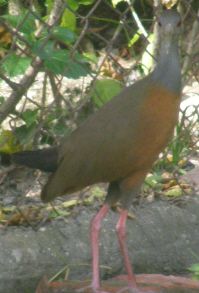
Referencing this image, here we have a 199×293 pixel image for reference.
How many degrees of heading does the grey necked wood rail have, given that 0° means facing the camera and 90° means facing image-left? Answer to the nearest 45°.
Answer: approximately 270°
